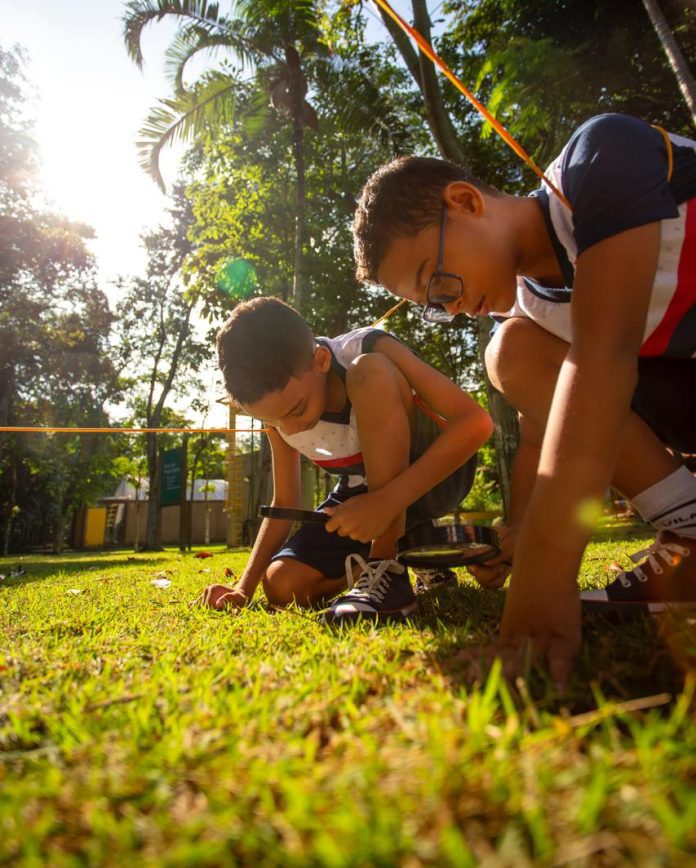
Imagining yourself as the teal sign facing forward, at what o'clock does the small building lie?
The small building is roughly at 6 o'clock from the teal sign.

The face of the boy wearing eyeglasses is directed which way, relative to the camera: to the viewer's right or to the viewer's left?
to the viewer's left

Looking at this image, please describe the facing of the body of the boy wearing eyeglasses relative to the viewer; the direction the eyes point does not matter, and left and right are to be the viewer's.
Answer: facing to the left of the viewer

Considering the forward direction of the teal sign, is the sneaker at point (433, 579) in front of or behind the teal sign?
in front

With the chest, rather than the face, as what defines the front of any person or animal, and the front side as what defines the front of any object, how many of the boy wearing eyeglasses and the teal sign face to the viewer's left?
1

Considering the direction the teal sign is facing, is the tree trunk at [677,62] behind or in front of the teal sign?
in front
